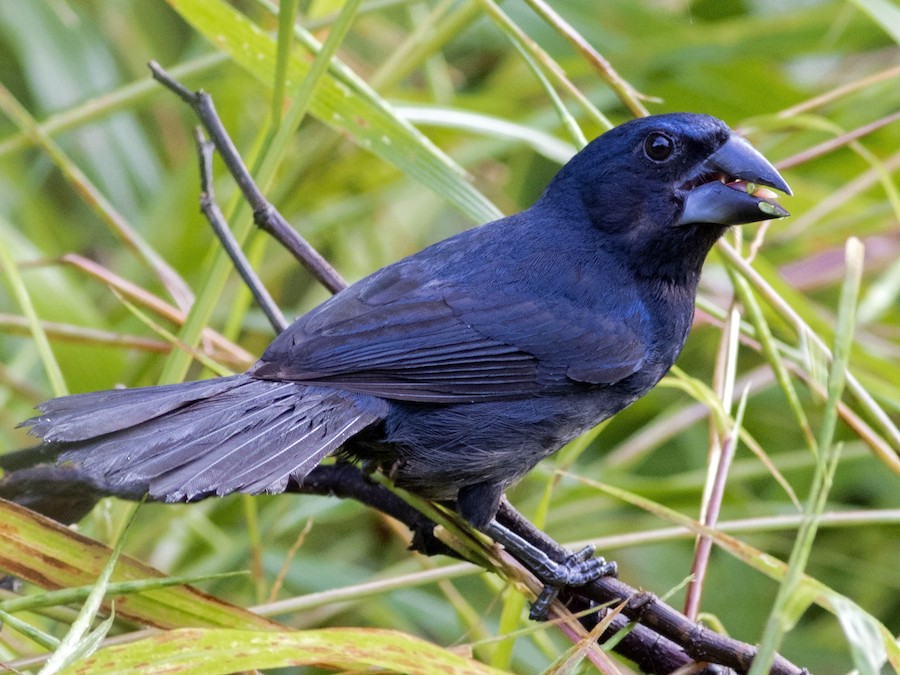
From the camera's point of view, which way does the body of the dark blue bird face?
to the viewer's right

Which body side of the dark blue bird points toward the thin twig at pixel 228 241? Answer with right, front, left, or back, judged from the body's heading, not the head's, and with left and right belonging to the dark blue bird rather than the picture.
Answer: back

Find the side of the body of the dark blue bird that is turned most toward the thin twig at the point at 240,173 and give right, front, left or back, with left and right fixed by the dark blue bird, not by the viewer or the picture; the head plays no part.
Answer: back
